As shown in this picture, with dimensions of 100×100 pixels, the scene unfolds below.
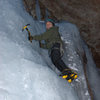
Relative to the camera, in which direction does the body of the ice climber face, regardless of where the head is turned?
to the viewer's left
